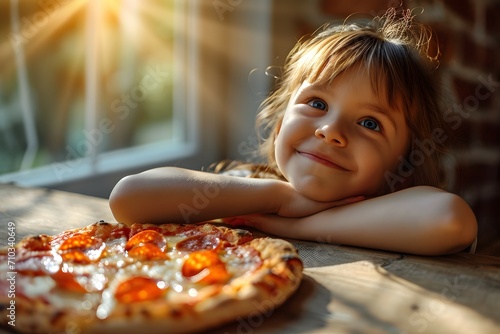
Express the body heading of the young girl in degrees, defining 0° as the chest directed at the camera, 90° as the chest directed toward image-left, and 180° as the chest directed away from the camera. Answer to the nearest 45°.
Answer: approximately 0°

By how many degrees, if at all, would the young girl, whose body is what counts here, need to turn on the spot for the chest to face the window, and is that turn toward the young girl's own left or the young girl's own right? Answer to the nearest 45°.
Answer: approximately 135° to the young girl's own right
